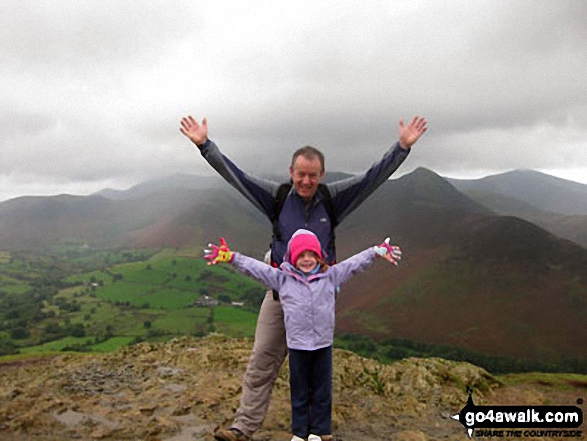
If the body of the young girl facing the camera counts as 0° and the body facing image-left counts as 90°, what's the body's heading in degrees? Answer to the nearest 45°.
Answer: approximately 0°

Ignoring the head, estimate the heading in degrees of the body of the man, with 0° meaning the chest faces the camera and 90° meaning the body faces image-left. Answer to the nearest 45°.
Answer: approximately 0°
